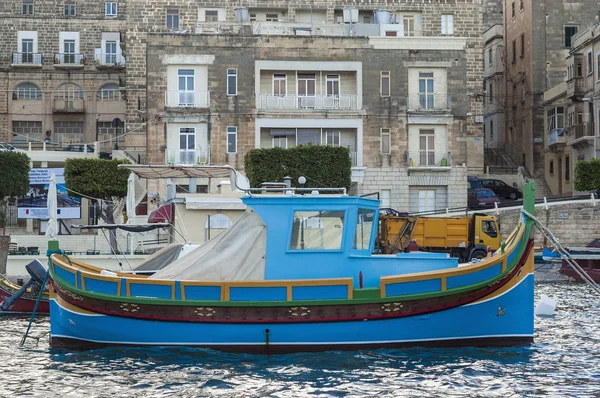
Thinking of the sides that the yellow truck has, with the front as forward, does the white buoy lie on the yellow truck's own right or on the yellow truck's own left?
on the yellow truck's own right

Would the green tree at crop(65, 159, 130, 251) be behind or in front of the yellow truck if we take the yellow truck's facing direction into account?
behind

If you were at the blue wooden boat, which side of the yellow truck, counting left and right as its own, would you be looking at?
right

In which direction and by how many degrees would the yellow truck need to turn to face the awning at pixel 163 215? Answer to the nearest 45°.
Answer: approximately 180°

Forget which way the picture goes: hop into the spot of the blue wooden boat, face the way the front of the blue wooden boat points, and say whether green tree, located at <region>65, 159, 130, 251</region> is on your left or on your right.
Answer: on your left

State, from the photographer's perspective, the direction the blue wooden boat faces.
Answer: facing to the right of the viewer

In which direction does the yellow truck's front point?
to the viewer's right

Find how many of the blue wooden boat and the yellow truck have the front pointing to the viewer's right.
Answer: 2

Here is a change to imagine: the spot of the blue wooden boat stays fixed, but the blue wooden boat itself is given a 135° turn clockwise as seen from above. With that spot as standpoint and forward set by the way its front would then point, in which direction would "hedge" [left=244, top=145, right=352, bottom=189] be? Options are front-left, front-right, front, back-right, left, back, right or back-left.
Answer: back-right

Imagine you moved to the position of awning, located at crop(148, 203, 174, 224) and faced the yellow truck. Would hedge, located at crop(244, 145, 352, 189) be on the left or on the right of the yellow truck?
left

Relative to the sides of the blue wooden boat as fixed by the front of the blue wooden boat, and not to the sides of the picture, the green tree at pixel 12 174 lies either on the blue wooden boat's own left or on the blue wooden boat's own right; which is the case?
on the blue wooden boat's own left

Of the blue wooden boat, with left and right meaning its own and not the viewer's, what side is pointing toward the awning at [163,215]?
left
